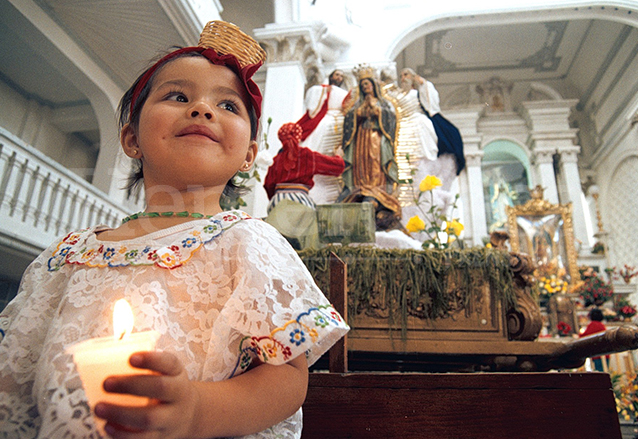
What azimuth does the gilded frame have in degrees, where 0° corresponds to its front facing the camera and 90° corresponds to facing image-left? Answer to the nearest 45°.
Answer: approximately 0°

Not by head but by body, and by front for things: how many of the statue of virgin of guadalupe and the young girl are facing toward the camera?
2

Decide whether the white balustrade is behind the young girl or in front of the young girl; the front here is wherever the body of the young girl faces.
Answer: behind

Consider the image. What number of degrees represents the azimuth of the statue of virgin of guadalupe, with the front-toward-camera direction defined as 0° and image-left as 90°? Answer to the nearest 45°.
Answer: approximately 0°

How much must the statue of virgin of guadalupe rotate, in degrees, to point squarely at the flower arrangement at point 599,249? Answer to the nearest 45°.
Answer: approximately 135° to its left

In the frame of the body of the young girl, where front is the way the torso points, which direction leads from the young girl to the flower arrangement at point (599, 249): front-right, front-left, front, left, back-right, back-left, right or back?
back-left

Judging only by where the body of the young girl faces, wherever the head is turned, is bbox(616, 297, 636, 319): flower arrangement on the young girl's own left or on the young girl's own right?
on the young girl's own left

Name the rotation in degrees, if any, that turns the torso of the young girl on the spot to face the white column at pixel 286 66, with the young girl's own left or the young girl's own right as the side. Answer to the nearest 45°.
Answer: approximately 180°

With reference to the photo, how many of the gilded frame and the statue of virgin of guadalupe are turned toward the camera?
2

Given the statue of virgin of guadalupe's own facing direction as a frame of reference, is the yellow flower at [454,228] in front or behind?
in front

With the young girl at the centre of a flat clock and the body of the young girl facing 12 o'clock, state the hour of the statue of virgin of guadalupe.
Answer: The statue of virgin of guadalupe is roughly at 7 o'clock from the young girl.

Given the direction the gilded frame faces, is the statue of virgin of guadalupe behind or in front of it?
in front
